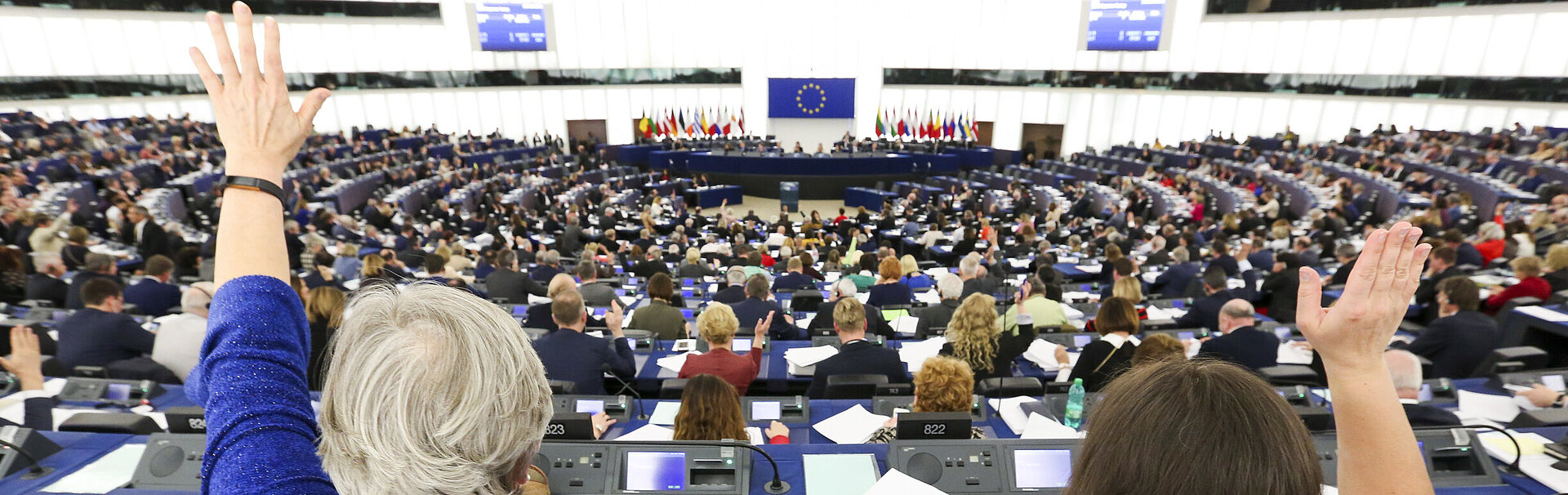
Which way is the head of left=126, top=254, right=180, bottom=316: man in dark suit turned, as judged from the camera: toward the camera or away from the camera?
away from the camera

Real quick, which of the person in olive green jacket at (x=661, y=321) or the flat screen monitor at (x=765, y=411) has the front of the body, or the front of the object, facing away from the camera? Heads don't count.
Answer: the person in olive green jacket

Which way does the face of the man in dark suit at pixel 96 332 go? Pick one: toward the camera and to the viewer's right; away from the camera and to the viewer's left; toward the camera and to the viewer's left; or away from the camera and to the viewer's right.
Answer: away from the camera and to the viewer's right

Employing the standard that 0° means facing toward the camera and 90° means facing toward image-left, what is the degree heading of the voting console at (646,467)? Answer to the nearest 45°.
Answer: approximately 0°

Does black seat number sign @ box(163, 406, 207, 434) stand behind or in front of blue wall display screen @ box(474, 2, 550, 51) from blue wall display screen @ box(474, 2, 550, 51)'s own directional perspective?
in front

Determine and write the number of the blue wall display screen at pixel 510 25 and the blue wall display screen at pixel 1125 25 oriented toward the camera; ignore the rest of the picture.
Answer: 2

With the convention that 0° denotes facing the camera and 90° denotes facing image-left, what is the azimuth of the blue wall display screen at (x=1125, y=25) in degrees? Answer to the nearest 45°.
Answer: approximately 0°

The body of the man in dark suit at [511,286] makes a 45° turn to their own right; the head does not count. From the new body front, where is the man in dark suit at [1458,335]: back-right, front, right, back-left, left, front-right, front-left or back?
right

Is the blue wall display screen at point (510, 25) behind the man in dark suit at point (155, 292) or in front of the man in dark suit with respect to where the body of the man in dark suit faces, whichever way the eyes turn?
in front

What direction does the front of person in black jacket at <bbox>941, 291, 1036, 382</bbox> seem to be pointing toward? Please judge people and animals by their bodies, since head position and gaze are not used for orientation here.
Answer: away from the camera

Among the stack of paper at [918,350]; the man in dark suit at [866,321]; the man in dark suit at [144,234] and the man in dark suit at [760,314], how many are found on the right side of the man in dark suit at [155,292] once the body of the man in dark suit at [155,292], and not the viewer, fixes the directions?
3

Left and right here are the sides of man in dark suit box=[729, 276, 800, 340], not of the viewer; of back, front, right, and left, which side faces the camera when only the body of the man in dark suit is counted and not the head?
back

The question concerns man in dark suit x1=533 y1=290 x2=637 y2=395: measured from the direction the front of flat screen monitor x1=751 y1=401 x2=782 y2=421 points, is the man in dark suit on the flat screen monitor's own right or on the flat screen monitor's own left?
on the flat screen monitor's own right

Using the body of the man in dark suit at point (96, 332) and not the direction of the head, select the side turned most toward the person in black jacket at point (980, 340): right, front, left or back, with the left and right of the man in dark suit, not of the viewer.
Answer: right

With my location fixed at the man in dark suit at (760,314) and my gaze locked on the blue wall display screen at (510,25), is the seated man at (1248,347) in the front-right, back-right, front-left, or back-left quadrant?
back-right

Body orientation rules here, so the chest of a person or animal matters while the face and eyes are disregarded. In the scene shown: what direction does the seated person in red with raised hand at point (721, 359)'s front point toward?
away from the camera
